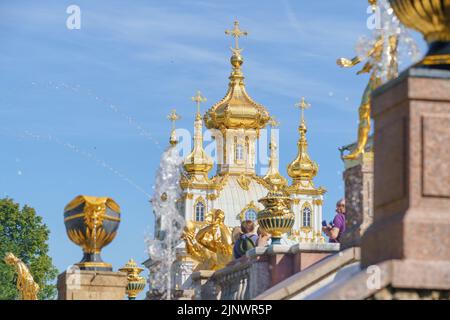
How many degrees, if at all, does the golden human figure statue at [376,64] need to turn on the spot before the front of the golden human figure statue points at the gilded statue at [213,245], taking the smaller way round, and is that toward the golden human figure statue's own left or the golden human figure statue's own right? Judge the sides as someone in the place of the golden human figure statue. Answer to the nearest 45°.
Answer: approximately 90° to the golden human figure statue's own right

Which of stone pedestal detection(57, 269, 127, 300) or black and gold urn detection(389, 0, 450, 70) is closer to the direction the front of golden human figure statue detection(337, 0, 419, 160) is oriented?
the stone pedestal

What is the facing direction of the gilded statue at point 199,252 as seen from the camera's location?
facing to the left of the viewer

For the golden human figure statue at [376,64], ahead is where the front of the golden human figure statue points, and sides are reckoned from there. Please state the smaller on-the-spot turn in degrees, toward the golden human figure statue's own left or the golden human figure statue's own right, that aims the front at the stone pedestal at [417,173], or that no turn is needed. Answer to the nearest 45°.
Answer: approximately 90° to the golden human figure statue's own left

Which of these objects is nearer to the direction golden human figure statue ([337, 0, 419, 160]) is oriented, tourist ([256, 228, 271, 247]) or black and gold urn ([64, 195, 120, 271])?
the black and gold urn

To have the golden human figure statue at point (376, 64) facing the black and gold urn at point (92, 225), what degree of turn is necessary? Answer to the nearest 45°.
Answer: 0° — it already faces it

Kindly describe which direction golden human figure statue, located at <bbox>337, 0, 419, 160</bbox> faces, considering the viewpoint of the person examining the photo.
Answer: facing to the left of the viewer

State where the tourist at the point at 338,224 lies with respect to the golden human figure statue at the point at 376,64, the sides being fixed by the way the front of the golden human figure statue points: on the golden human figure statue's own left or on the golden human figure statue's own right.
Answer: on the golden human figure statue's own right
